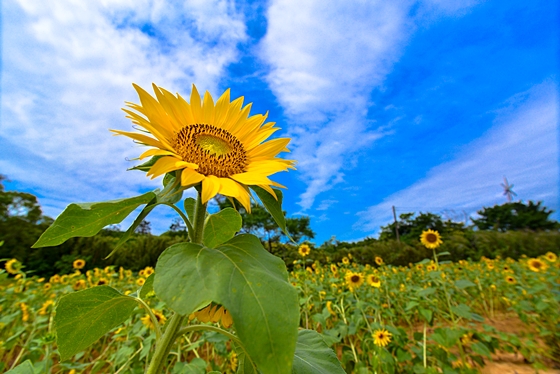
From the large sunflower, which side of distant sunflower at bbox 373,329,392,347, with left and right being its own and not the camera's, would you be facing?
front

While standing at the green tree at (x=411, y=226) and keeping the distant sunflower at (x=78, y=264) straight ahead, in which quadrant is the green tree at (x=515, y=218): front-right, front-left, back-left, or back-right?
back-left

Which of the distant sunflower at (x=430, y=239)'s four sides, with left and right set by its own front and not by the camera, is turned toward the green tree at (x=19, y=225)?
right

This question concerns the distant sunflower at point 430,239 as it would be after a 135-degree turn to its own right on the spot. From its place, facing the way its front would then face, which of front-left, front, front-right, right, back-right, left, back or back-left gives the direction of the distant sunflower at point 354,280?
left

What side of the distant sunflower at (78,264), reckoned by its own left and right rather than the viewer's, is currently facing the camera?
front

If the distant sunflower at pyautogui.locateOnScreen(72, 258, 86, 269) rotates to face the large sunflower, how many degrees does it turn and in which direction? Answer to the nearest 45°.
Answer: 0° — it already faces it

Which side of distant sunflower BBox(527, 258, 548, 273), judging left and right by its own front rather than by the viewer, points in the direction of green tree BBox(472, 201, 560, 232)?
back

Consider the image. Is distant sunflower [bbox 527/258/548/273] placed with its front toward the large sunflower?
yes

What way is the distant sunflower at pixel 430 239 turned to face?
toward the camera

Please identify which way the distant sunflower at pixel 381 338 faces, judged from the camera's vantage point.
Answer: facing the viewer

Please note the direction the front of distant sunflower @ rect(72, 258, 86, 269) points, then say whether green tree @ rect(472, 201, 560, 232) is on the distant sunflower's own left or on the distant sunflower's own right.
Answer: on the distant sunflower's own left

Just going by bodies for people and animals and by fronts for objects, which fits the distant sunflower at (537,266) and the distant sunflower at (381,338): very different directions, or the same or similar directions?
same or similar directions

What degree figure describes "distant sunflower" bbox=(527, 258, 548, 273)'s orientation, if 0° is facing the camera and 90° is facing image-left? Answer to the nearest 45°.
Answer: approximately 0°

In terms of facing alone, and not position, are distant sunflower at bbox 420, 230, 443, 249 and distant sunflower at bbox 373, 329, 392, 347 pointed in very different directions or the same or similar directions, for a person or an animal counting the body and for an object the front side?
same or similar directions

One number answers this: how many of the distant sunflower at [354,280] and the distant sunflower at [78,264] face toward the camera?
2
